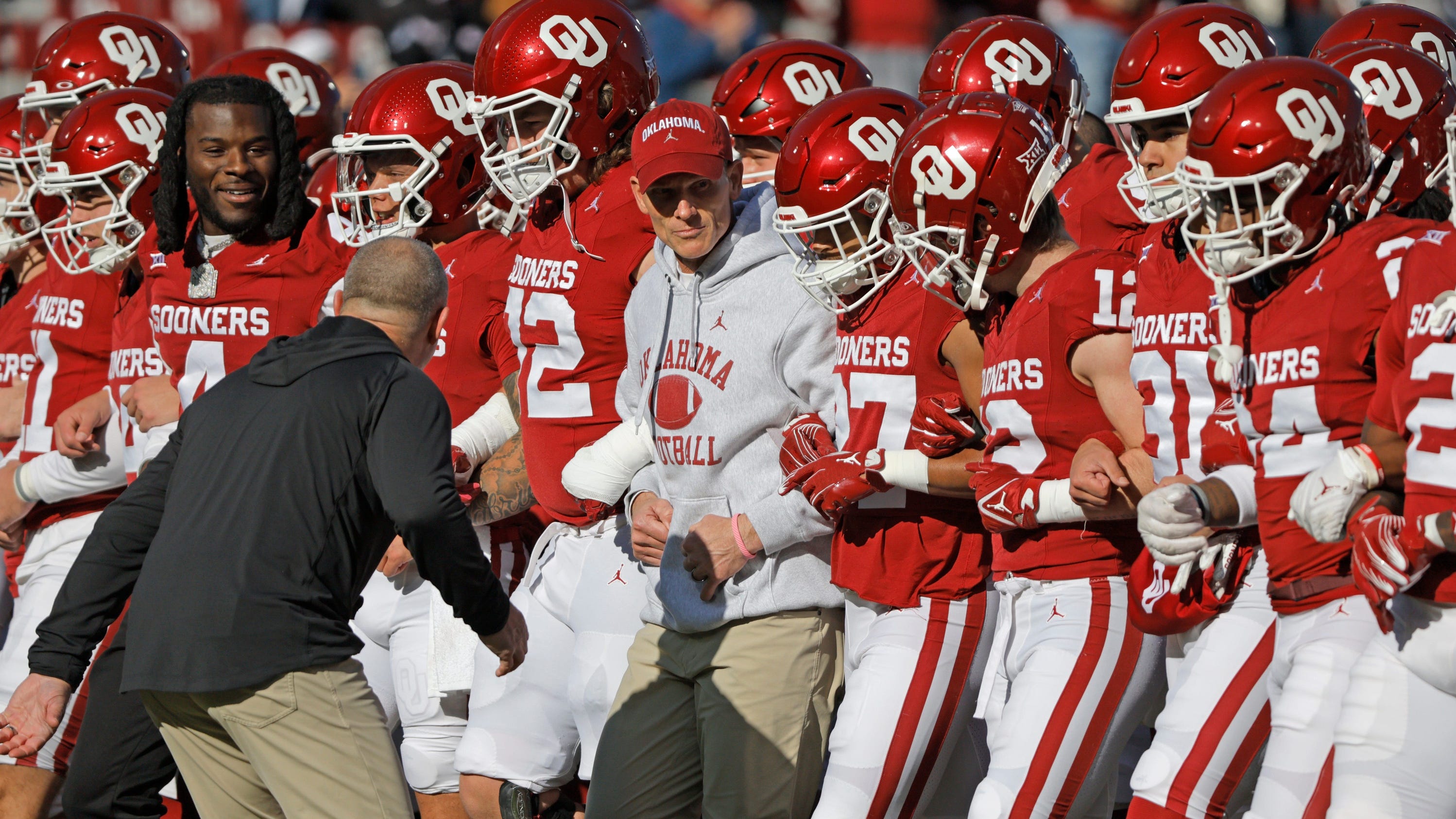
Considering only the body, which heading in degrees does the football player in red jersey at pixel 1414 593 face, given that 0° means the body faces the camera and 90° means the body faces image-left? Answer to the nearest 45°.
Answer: approximately 45°

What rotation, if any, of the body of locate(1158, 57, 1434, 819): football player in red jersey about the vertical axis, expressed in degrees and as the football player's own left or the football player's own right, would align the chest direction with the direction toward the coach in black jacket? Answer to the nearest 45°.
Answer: approximately 45° to the football player's own right

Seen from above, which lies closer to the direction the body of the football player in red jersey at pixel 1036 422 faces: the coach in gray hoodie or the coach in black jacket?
the coach in black jacket

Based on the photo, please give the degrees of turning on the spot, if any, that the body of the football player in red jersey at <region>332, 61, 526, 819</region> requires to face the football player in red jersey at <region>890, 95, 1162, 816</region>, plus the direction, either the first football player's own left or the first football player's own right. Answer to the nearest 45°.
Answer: approximately 90° to the first football player's own left

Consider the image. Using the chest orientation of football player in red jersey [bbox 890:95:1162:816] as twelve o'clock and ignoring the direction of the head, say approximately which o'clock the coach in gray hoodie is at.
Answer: The coach in gray hoodie is roughly at 2 o'clock from the football player in red jersey.

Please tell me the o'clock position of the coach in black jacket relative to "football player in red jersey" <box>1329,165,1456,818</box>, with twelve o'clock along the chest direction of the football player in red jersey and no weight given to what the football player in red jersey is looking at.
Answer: The coach in black jacket is roughly at 1 o'clock from the football player in red jersey.

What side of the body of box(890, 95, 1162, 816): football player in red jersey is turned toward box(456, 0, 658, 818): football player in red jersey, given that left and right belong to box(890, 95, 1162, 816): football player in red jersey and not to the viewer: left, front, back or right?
right

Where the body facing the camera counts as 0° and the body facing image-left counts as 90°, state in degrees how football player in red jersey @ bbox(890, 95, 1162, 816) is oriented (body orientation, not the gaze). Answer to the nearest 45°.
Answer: approximately 45°
